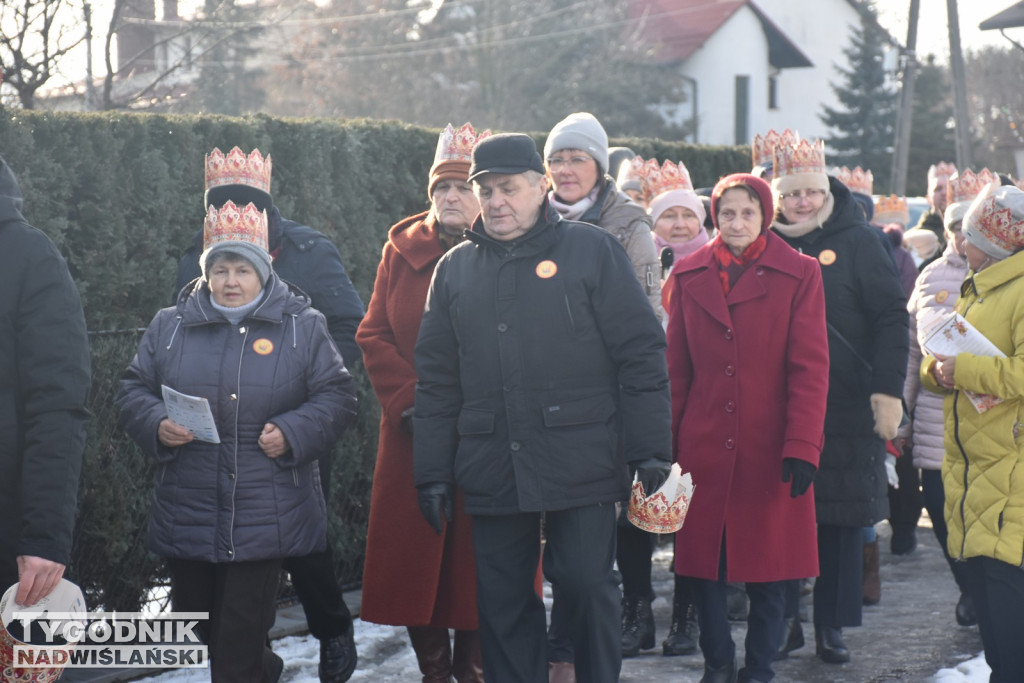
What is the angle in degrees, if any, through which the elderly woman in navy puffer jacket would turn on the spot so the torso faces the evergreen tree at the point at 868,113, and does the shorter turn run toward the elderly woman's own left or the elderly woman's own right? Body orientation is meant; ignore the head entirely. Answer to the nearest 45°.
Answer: approximately 135° to the elderly woman's own left

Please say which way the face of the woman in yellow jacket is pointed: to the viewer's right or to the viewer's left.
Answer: to the viewer's left

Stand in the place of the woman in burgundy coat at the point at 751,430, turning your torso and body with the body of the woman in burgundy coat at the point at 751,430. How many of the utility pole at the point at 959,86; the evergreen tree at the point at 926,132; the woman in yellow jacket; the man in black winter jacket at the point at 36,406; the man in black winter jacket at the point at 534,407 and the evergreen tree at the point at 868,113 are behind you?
3

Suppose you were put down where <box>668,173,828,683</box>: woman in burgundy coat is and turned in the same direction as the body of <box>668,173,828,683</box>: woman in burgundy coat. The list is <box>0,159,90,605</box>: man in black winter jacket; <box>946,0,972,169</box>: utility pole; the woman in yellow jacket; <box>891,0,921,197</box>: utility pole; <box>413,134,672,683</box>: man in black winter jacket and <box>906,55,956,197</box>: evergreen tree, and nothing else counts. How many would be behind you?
3

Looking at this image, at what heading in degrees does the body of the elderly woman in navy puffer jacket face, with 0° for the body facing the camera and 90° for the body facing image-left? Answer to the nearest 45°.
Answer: approximately 0°

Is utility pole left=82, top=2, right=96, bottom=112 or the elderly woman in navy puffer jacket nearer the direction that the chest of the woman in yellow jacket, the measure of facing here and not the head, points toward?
the elderly woman in navy puffer jacket

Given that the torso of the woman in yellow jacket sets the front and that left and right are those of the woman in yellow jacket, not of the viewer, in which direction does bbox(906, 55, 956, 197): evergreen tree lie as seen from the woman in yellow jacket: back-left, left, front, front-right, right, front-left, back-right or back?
back-right

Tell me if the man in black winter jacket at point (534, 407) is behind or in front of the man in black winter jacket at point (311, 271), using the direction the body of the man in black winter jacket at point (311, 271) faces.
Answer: in front
